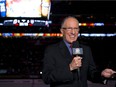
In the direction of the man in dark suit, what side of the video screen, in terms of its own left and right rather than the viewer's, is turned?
front

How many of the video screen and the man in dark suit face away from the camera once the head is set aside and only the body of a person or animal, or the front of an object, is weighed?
0

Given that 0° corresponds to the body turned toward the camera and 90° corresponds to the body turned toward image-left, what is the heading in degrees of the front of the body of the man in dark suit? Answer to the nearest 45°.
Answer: approximately 315°

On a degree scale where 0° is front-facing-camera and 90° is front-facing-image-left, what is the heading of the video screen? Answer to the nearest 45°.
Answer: approximately 0°

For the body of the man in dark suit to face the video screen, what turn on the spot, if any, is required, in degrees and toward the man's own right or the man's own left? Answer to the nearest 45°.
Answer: approximately 135° to the man's own left
